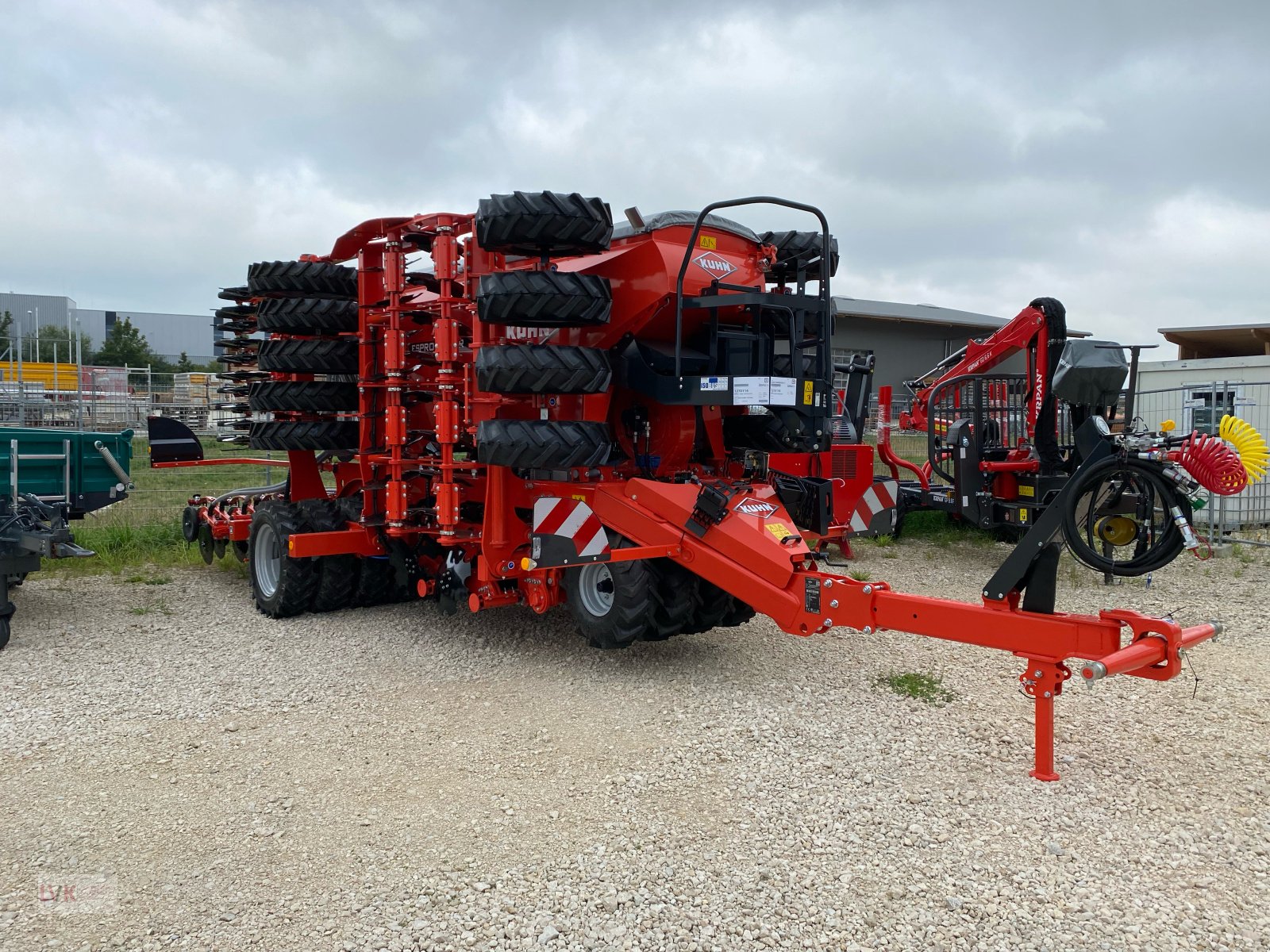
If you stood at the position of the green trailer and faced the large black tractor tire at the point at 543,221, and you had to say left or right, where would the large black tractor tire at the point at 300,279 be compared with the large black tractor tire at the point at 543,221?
left

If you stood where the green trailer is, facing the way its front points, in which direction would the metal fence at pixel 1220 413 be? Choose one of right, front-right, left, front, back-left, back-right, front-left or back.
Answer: front-left

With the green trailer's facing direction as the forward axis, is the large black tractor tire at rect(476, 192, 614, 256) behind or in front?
in front

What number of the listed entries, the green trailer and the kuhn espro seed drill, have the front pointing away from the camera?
0

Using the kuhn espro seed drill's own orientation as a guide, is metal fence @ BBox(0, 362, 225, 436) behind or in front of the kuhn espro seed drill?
behind

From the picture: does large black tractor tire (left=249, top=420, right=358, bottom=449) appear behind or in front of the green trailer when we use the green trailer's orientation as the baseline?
in front

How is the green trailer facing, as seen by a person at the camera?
facing the viewer and to the right of the viewer

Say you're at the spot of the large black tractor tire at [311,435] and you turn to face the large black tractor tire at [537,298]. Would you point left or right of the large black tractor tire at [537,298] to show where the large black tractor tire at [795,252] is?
left

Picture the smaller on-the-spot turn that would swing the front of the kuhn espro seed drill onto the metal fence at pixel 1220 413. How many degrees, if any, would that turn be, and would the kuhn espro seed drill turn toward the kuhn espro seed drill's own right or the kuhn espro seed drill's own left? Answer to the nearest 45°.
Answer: approximately 90° to the kuhn espro seed drill's own left

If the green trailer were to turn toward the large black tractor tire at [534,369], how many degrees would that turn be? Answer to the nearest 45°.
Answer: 0° — it already faces it

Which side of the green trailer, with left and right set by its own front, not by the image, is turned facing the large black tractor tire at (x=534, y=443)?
front

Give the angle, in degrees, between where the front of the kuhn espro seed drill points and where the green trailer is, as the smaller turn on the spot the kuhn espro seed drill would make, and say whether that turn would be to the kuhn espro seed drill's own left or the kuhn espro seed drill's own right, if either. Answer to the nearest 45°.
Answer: approximately 135° to the kuhn espro seed drill's own right
